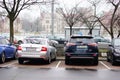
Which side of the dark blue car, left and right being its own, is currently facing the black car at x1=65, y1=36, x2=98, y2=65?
right

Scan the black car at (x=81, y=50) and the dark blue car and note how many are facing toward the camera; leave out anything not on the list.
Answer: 0

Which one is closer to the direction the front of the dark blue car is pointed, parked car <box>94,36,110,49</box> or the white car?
the parked car

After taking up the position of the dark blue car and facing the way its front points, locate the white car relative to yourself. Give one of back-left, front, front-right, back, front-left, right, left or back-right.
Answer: right

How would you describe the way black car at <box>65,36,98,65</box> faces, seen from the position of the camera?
facing away from the viewer

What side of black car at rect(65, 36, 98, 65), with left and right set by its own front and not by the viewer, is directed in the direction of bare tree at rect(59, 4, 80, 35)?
front

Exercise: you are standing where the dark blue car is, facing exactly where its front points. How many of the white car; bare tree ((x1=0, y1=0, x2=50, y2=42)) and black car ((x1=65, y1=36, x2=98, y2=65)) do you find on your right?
2

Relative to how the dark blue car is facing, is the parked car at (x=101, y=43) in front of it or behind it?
in front

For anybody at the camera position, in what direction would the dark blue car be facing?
facing away from the viewer and to the right of the viewer

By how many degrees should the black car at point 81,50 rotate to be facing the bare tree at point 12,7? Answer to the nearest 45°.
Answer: approximately 45° to its left

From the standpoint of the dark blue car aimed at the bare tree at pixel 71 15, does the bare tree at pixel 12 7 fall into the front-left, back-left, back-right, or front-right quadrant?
front-left

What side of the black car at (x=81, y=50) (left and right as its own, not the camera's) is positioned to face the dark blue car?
left

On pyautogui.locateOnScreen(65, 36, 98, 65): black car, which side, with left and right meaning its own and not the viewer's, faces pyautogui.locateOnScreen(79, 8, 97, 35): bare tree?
front
